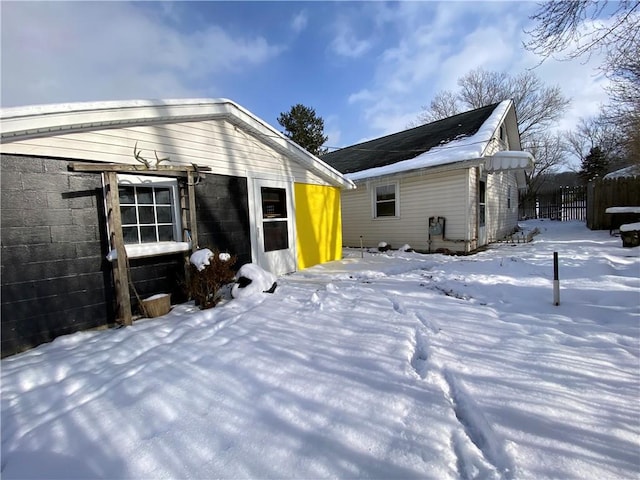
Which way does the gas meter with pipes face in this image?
toward the camera

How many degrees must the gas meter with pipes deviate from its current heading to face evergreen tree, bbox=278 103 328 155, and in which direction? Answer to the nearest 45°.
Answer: approximately 135° to its right

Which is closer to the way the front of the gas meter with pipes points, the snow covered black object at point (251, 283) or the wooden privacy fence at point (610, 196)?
the snow covered black object

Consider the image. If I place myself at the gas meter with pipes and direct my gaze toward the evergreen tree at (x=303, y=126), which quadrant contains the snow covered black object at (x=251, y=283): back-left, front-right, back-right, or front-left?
back-left

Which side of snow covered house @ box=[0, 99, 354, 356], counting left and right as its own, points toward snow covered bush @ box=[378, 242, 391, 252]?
left

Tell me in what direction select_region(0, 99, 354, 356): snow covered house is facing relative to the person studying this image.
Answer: facing the viewer and to the right of the viewer

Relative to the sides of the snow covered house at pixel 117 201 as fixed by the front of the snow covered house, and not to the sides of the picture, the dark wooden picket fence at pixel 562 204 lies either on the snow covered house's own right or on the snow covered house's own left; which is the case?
on the snow covered house's own left

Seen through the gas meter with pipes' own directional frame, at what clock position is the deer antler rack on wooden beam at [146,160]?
The deer antler rack on wooden beam is roughly at 1 o'clock from the gas meter with pipes.

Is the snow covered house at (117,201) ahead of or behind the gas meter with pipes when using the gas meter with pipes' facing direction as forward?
ahead

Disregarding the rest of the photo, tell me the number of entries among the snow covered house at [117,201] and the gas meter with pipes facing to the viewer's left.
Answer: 0

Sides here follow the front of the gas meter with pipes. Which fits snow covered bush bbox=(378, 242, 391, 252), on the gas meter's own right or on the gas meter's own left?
on the gas meter's own right

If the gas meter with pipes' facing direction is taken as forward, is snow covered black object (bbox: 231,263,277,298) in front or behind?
in front

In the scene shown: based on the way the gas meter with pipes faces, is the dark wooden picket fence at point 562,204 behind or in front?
behind
